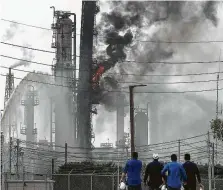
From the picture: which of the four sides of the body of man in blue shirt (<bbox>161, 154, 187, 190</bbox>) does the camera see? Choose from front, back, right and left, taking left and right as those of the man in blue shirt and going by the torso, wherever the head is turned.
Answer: back

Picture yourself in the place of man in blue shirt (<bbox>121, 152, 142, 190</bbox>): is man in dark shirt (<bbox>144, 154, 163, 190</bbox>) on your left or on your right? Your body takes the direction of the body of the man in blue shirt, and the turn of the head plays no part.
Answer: on your right

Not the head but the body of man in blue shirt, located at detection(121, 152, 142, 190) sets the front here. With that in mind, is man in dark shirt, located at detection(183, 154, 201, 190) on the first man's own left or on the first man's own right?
on the first man's own right

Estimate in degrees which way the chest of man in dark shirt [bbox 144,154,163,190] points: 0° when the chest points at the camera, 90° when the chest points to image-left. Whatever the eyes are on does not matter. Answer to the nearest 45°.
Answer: approximately 180°

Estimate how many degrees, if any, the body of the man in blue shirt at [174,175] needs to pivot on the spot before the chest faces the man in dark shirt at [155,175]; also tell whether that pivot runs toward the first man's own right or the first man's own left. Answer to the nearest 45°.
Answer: approximately 45° to the first man's own left

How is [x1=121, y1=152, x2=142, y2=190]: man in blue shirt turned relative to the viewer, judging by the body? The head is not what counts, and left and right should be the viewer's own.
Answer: facing away from the viewer

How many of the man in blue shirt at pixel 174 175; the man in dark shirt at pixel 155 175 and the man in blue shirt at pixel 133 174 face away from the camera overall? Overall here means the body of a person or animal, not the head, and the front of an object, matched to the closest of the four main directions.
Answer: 3
